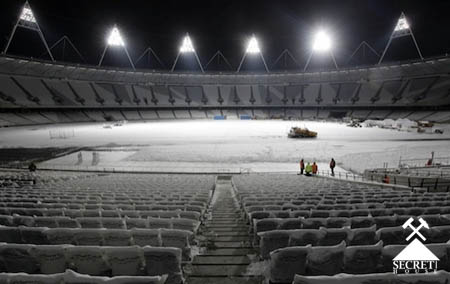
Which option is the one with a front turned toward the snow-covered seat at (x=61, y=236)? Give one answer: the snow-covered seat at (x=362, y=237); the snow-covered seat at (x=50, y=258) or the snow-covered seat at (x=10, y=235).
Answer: the snow-covered seat at (x=50, y=258)

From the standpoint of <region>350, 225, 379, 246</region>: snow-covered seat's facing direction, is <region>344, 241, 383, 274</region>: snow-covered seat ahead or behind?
behind

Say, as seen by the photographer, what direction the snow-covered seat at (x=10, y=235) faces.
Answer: facing away from the viewer

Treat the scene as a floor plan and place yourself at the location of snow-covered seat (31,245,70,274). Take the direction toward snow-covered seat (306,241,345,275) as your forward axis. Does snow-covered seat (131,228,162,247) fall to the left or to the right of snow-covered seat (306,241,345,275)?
left

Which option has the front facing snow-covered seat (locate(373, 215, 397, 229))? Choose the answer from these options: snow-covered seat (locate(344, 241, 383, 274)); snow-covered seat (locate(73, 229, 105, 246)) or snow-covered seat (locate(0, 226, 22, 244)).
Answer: snow-covered seat (locate(344, 241, 383, 274))

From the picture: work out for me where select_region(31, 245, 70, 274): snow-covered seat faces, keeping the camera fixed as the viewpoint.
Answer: facing away from the viewer

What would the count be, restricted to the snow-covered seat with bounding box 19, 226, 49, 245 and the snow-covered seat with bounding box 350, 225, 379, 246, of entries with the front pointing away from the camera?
2

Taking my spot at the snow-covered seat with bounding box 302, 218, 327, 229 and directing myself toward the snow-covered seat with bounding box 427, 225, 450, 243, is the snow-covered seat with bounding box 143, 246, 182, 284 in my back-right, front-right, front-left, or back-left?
back-right

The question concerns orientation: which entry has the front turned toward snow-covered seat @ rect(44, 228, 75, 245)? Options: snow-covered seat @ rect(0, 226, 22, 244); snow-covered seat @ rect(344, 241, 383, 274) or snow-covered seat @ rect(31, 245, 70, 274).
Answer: snow-covered seat @ rect(31, 245, 70, 274)

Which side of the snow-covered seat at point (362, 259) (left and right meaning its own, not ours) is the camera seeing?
back

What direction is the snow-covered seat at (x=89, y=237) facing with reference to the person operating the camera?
facing away from the viewer

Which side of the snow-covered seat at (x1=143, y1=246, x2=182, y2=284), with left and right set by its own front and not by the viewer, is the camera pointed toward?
back

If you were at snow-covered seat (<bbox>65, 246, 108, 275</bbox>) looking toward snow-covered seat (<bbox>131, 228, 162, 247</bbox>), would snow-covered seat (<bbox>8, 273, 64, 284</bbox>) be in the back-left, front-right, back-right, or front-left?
back-right

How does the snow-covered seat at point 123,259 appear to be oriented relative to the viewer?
away from the camera

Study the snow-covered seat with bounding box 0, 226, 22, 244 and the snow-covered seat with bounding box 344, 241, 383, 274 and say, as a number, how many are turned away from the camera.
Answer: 2
